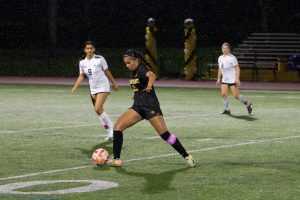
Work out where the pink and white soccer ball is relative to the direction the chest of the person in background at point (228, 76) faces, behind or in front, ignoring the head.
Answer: in front

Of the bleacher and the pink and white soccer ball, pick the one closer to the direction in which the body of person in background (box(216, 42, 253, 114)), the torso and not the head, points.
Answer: the pink and white soccer ball

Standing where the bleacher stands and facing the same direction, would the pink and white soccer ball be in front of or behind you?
in front

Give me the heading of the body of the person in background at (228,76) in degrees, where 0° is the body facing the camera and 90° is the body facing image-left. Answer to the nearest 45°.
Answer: approximately 45°

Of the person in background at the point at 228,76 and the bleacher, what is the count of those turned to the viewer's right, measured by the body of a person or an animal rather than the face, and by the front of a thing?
0

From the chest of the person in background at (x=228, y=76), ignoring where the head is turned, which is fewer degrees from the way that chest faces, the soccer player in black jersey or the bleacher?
the soccer player in black jersey

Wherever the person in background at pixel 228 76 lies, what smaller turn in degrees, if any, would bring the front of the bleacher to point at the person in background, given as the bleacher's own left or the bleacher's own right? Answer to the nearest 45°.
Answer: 0° — it already faces them

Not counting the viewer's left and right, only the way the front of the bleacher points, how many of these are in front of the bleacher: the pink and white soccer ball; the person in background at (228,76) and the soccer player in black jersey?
3

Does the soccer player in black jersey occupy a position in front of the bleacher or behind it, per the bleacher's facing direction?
in front

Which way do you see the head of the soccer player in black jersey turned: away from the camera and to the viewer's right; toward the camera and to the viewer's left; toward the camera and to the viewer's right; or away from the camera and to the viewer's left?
toward the camera and to the viewer's left

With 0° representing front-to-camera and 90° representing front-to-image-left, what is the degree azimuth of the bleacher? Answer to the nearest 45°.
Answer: approximately 0°
